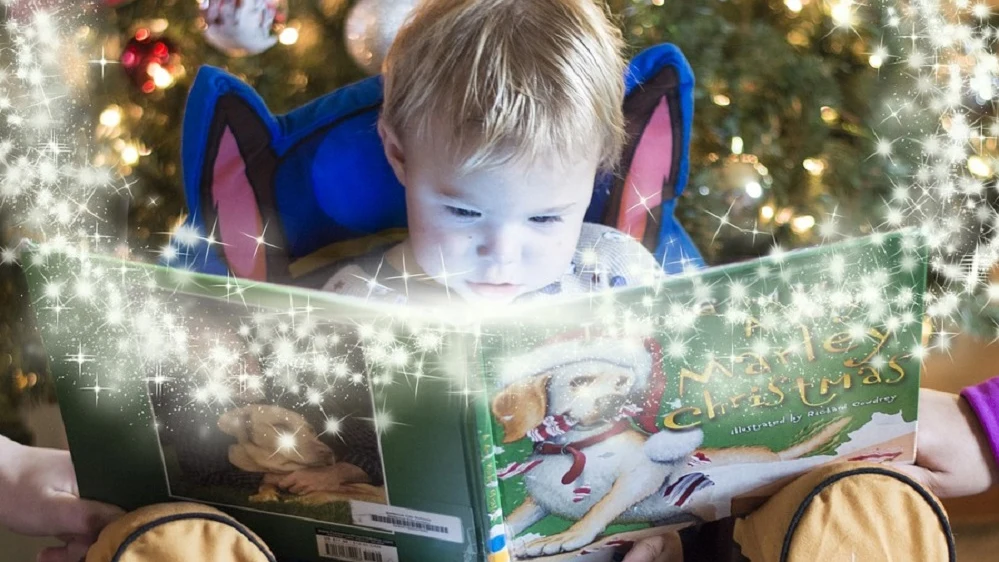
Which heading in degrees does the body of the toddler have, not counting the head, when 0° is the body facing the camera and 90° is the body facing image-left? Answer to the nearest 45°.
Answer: approximately 0°
